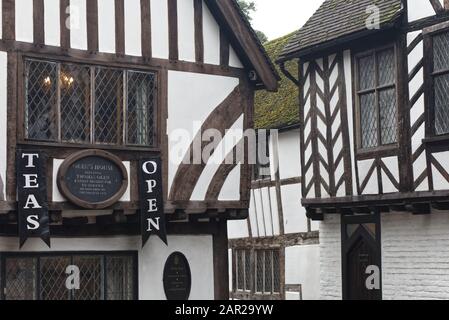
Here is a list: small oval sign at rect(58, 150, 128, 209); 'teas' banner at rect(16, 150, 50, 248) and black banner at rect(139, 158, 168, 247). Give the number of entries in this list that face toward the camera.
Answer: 3

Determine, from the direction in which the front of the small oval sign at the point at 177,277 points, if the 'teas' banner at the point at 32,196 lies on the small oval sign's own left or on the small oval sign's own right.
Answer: on the small oval sign's own right

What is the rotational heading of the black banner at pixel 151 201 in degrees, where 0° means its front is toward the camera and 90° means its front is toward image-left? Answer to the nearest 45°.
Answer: approximately 0°

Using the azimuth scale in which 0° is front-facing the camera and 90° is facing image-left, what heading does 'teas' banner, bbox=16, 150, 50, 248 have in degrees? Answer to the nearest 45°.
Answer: approximately 0°
